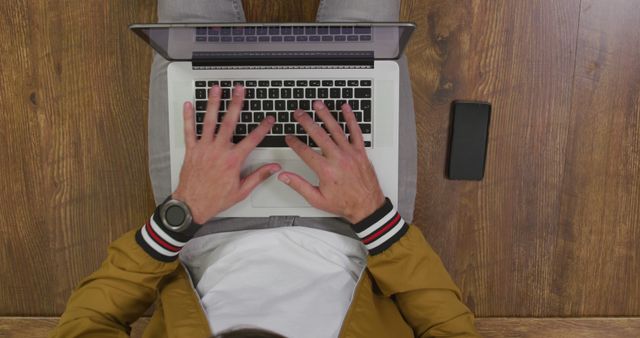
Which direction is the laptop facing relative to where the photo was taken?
toward the camera
